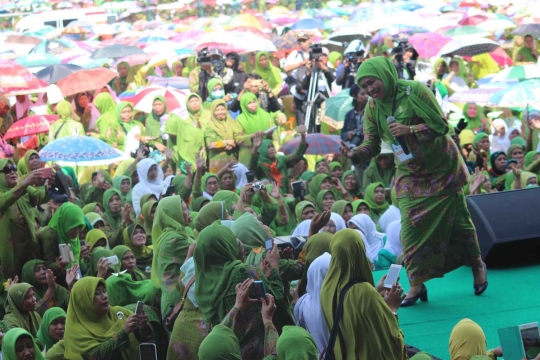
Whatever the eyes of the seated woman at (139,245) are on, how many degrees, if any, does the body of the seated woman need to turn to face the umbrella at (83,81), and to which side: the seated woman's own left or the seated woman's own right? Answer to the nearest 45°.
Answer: approximately 135° to the seated woman's own left

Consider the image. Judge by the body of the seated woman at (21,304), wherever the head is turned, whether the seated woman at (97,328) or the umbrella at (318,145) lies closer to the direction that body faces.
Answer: the seated woman

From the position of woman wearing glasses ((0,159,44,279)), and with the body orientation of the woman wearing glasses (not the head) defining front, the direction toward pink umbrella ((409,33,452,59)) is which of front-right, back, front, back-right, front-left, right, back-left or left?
left

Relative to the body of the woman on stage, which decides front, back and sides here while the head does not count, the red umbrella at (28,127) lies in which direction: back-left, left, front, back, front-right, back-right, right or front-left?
right

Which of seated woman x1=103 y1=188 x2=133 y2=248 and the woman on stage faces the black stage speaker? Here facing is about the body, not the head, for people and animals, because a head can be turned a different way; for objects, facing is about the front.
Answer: the seated woman

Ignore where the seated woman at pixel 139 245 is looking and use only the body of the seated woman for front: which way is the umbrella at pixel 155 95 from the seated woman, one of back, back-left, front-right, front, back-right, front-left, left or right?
back-left

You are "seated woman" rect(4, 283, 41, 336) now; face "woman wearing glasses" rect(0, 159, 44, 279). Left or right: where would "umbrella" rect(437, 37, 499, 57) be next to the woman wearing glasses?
right

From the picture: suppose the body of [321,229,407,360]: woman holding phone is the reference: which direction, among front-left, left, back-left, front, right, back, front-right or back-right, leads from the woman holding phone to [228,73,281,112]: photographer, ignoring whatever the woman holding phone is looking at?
front-left

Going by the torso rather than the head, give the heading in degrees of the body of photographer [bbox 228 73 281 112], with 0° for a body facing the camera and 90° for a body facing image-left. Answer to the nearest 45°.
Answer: approximately 0°

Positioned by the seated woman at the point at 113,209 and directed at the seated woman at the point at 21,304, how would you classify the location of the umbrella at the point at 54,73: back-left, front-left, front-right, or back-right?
back-right
